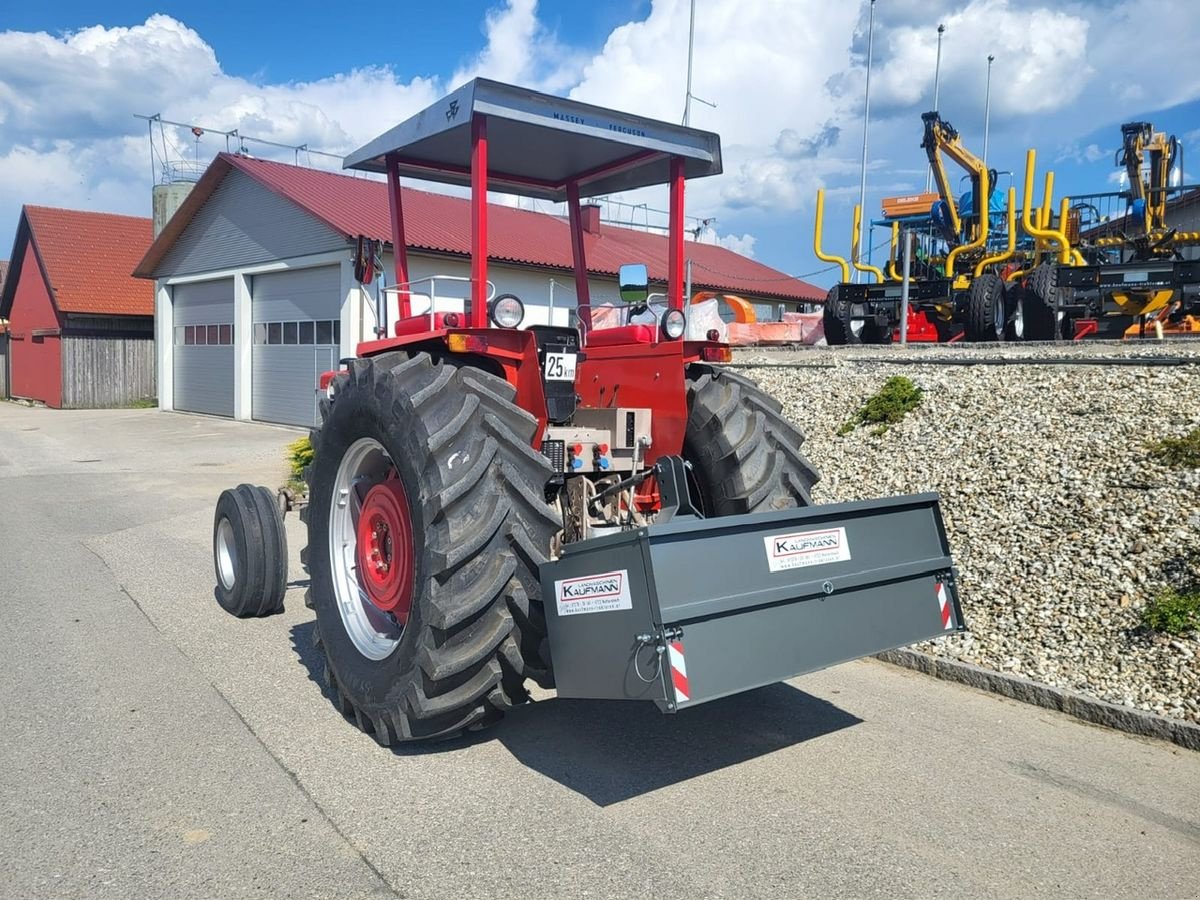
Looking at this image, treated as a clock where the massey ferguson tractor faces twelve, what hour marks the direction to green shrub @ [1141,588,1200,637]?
The green shrub is roughly at 4 o'clock from the massey ferguson tractor.

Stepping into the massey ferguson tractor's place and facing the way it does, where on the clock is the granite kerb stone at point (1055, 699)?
The granite kerb stone is roughly at 4 o'clock from the massey ferguson tractor.

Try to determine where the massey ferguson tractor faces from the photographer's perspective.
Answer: facing away from the viewer and to the left of the viewer
